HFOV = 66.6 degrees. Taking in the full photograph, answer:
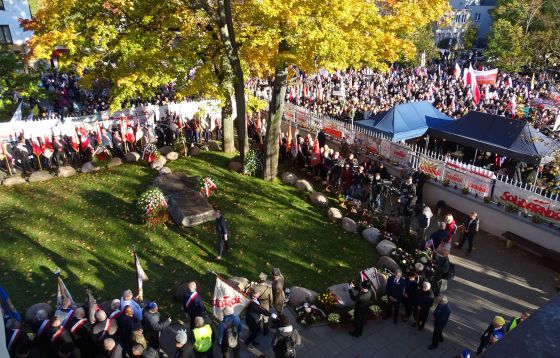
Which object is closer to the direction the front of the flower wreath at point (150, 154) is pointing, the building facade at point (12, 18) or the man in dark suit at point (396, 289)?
the man in dark suit

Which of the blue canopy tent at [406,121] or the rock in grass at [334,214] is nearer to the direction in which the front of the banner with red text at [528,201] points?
the rock in grass

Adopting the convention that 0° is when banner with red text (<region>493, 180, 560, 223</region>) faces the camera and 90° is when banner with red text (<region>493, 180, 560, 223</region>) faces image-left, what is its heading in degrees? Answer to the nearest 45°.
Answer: approximately 45°

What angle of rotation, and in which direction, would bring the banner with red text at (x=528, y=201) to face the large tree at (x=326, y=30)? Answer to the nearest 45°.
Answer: approximately 45° to its right

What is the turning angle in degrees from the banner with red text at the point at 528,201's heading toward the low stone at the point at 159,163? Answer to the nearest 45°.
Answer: approximately 45° to its right

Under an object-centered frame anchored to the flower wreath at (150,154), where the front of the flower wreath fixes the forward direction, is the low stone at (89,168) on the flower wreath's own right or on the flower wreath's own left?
on the flower wreath's own right

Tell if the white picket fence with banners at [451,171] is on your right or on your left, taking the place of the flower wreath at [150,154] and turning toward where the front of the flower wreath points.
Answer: on your left

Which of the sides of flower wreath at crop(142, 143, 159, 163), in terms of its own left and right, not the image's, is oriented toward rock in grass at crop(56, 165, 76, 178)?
right

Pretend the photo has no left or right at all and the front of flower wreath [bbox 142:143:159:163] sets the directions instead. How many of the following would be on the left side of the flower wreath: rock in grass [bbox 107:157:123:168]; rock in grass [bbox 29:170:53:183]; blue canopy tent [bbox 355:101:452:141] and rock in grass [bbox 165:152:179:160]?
2

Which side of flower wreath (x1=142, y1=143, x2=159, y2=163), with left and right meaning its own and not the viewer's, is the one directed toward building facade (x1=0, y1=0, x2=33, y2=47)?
back

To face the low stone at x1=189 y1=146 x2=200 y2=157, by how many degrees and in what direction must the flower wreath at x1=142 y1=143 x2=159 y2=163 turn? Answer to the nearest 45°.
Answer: approximately 90° to its left

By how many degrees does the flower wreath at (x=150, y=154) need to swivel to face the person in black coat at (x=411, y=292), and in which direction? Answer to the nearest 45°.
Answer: approximately 45° to its left

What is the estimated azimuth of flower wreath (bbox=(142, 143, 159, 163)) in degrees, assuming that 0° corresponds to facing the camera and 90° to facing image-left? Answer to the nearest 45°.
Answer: approximately 0°
